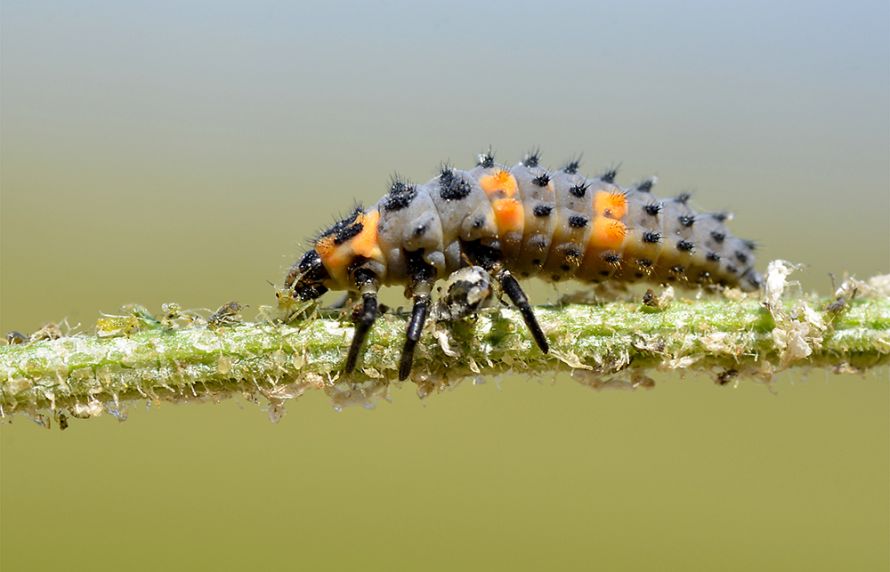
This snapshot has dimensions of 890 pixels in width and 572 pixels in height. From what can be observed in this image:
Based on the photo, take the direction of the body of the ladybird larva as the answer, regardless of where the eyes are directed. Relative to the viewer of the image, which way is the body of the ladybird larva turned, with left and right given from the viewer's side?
facing to the left of the viewer
